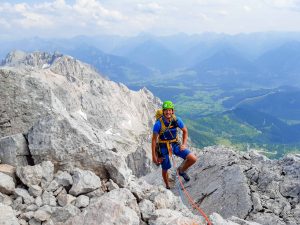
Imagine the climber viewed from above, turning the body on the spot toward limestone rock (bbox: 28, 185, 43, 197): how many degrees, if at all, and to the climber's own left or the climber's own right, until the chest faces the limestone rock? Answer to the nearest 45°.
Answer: approximately 45° to the climber's own right

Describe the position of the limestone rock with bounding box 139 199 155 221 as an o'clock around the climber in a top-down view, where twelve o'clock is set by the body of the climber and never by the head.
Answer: The limestone rock is roughly at 12 o'clock from the climber.

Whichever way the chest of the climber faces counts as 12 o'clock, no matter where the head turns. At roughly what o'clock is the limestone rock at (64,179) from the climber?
The limestone rock is roughly at 1 o'clock from the climber.

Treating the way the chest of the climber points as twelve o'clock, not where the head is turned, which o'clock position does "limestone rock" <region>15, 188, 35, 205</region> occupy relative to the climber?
The limestone rock is roughly at 1 o'clock from the climber.

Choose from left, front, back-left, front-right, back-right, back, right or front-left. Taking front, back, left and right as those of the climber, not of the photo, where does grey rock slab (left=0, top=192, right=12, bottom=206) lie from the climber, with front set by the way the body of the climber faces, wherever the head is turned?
front-right

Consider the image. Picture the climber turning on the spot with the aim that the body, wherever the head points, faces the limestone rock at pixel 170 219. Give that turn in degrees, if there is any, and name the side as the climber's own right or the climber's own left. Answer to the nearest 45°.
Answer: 0° — they already face it

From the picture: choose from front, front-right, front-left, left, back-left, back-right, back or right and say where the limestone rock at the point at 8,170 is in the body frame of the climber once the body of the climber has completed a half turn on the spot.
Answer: back-left

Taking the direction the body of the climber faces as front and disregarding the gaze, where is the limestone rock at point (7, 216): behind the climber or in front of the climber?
in front

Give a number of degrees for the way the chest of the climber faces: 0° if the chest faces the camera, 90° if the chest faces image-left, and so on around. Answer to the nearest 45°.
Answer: approximately 0°

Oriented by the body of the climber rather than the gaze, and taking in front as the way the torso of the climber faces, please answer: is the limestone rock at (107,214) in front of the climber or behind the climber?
in front

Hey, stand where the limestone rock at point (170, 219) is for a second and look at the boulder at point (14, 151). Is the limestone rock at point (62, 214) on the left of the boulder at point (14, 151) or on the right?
left
